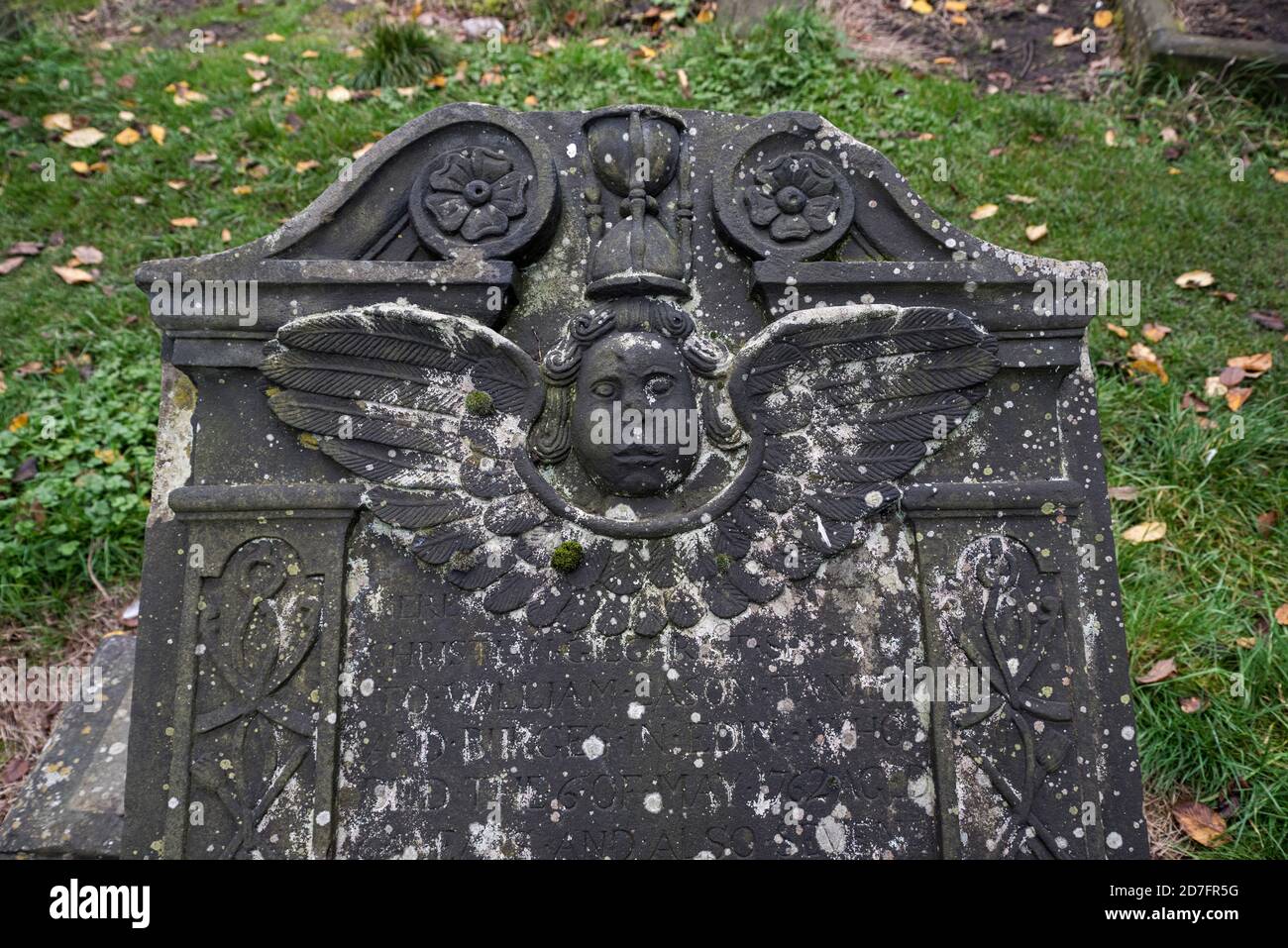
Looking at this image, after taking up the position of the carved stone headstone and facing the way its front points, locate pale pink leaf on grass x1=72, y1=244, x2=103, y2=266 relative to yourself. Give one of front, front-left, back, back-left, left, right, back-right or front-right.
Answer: back-right

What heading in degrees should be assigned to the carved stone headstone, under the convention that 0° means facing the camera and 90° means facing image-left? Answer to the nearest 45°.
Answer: approximately 0°

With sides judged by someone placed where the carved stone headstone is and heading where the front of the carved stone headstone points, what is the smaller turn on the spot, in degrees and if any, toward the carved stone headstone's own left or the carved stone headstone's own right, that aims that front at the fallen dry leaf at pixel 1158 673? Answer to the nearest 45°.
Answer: approximately 135° to the carved stone headstone's own left

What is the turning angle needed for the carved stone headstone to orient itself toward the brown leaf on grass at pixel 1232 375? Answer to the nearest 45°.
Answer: approximately 135° to its left

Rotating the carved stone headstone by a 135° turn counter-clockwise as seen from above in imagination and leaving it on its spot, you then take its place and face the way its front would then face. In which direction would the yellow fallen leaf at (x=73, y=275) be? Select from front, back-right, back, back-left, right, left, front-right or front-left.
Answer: left

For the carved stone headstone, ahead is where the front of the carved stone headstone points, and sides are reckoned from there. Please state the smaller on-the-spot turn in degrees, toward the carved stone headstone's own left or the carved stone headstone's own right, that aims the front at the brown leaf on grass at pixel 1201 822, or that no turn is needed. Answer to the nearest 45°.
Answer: approximately 135° to the carved stone headstone's own left
